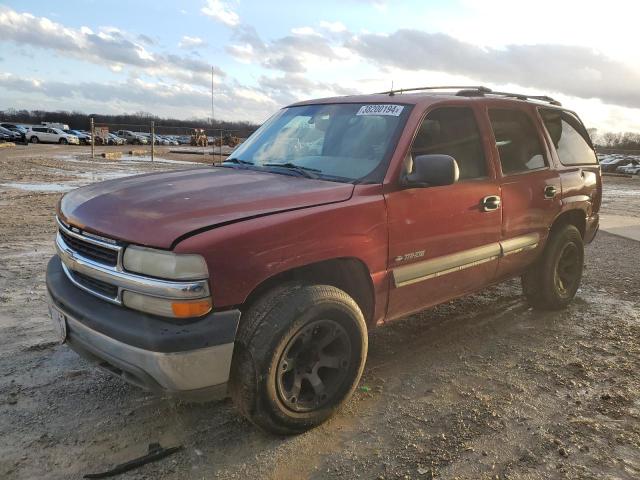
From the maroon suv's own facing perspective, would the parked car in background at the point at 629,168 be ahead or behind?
behind

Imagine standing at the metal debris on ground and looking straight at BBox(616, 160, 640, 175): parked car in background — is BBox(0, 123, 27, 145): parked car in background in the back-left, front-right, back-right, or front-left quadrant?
front-left

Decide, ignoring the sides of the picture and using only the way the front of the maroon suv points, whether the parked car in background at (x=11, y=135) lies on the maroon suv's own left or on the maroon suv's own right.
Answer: on the maroon suv's own right

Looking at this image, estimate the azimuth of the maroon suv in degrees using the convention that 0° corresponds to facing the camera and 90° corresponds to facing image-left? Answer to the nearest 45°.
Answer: approximately 45°

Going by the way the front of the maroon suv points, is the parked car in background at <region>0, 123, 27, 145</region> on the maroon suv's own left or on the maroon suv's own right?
on the maroon suv's own right

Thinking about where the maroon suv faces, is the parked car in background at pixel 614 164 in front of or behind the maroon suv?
behind
